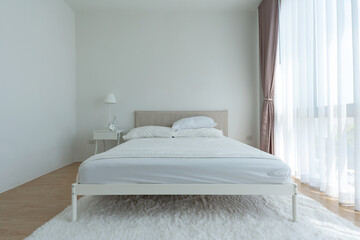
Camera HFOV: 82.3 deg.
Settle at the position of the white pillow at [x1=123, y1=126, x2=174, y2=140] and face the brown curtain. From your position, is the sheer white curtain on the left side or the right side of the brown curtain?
right

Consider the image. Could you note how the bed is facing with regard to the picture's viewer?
facing the viewer

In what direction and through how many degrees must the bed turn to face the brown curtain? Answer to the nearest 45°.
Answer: approximately 135° to its left

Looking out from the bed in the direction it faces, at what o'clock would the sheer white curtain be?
The sheer white curtain is roughly at 8 o'clock from the bed.
